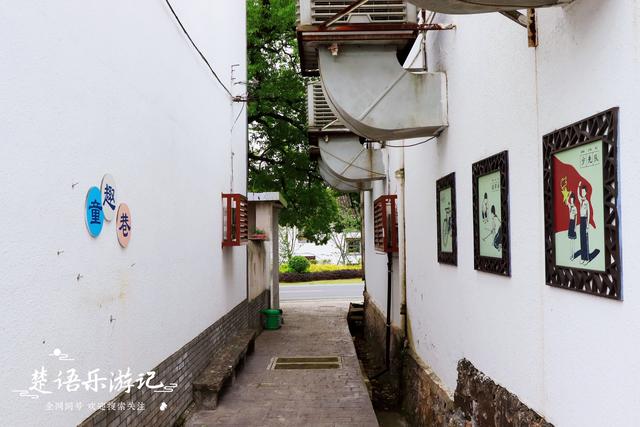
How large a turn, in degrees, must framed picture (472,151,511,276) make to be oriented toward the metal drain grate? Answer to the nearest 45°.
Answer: approximately 90° to its right

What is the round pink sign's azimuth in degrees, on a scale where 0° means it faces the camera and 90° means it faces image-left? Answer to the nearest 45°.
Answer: approximately 315°

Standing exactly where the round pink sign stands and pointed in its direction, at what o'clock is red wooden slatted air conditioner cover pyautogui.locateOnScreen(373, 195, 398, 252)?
The red wooden slatted air conditioner cover is roughly at 9 o'clock from the round pink sign.

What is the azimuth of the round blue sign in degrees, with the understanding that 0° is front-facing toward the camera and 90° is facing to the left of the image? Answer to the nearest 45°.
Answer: approximately 315°

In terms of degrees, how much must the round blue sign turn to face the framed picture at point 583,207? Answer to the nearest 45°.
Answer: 0° — it already faces it

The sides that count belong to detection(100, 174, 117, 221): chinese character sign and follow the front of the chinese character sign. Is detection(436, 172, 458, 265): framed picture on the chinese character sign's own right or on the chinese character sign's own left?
on the chinese character sign's own left

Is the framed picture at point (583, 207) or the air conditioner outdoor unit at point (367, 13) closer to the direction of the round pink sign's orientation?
the framed picture

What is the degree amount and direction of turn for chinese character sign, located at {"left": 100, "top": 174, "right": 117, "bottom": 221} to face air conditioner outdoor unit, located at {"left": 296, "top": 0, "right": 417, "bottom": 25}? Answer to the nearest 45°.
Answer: approximately 45° to its left

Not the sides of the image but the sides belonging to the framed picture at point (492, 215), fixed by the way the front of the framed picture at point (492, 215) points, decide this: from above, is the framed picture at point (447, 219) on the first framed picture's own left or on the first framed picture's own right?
on the first framed picture's own right

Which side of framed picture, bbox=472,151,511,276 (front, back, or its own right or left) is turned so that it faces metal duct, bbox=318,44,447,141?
right

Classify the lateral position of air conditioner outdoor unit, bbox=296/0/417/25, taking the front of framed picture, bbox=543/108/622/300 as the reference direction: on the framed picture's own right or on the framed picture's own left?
on the framed picture's own right

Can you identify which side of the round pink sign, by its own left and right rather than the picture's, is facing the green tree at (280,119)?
left
